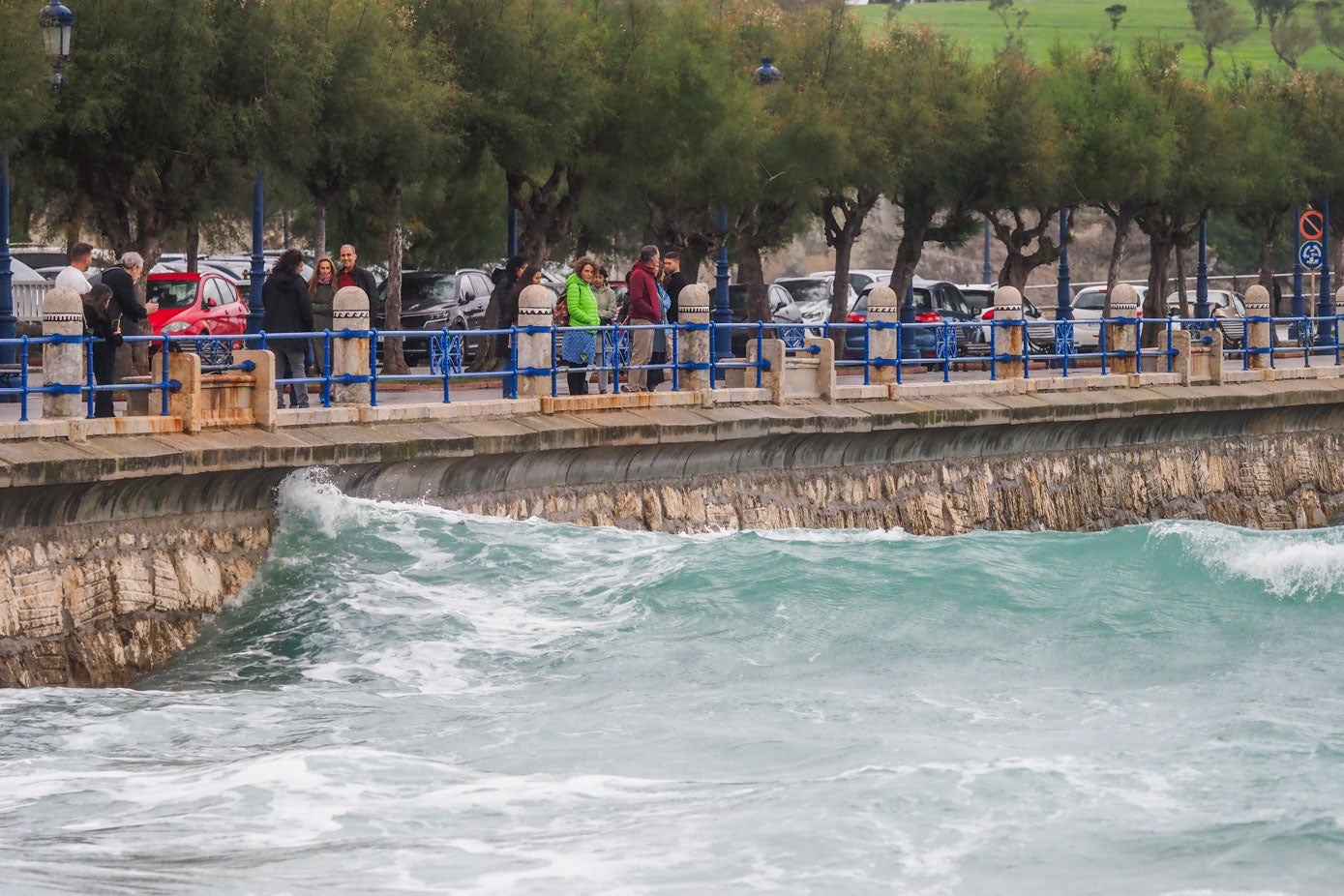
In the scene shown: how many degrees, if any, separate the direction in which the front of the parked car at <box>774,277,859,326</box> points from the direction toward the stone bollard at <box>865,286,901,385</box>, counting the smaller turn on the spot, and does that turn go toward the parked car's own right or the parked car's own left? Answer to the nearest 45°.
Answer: approximately 45° to the parked car's own left

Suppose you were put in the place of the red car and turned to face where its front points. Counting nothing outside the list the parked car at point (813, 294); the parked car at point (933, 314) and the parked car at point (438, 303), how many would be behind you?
3

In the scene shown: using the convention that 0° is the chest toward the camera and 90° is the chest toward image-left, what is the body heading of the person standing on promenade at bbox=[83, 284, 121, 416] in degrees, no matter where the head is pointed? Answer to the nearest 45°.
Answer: approximately 270°

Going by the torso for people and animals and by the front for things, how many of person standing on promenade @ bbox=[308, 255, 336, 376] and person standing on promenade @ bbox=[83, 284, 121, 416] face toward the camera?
1

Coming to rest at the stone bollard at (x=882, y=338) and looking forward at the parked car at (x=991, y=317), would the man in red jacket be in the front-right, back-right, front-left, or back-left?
back-left

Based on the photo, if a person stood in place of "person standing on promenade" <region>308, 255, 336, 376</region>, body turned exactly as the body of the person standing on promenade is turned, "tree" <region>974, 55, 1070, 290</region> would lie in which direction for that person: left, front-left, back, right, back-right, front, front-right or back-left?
back-left
